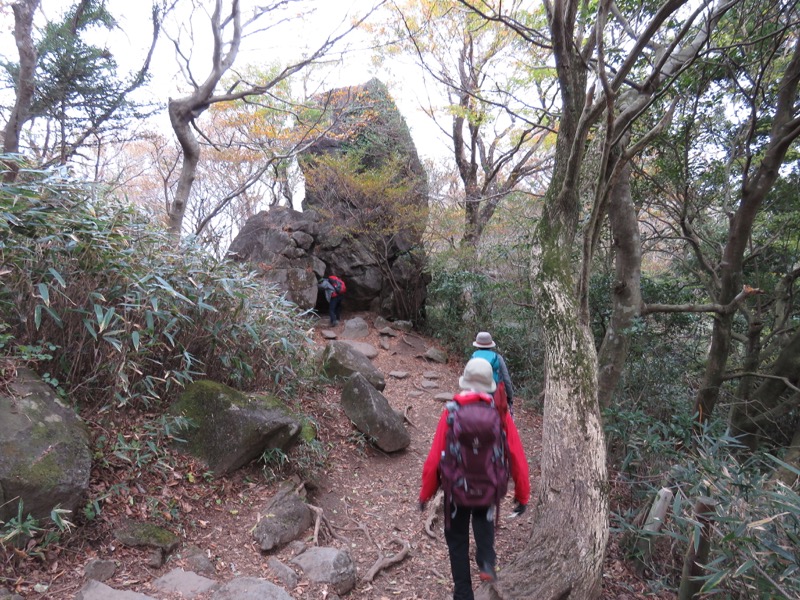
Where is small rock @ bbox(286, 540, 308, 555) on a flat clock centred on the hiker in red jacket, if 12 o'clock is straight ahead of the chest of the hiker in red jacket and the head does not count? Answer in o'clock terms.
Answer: The small rock is roughly at 10 o'clock from the hiker in red jacket.

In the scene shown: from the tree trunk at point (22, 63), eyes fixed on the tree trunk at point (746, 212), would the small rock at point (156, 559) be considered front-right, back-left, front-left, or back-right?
front-right

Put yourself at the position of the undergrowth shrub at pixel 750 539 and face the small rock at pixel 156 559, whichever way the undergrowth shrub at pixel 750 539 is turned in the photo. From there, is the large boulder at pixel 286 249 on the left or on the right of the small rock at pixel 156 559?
right

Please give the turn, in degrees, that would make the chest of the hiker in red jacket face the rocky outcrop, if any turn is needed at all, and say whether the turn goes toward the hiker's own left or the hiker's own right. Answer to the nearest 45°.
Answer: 0° — they already face it

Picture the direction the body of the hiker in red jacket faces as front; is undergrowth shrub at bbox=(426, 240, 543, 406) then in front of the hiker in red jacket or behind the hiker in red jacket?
in front

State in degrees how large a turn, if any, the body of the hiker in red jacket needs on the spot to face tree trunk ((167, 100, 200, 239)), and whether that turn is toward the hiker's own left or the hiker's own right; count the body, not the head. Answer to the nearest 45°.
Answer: approximately 45° to the hiker's own left

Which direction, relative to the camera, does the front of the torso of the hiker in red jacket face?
away from the camera

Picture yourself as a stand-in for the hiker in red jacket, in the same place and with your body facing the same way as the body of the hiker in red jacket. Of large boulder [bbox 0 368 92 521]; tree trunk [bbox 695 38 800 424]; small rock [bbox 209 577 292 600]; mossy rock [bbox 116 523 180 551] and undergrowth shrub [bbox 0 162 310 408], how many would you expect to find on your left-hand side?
4

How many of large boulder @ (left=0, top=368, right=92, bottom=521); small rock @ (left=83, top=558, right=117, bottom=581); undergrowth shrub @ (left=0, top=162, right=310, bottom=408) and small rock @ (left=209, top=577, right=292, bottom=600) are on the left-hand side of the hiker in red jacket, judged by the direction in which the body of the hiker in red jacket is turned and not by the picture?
4

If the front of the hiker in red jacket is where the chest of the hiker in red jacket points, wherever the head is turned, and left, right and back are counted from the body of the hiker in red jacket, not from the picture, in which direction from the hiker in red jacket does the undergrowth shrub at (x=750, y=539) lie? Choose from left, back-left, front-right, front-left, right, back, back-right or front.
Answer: right

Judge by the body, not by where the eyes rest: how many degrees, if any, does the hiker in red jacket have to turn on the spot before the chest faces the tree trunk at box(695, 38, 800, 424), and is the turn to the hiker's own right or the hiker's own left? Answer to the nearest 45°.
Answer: approximately 45° to the hiker's own right

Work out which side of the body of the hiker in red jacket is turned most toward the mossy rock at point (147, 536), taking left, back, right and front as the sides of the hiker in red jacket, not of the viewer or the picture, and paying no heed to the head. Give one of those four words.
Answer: left

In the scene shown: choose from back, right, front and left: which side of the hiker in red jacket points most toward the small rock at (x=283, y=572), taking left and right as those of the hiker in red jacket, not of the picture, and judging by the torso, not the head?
left

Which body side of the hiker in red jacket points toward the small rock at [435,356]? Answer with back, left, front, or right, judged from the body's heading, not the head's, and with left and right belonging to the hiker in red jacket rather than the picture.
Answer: front
